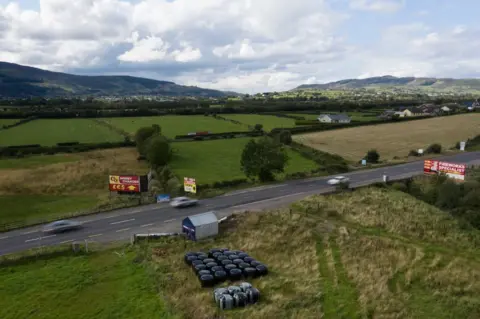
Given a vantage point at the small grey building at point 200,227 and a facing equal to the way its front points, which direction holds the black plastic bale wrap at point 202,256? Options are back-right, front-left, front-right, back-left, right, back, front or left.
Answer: front-left

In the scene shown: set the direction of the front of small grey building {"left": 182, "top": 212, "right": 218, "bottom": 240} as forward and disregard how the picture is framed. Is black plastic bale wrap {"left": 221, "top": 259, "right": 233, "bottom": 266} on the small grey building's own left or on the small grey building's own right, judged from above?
on the small grey building's own left

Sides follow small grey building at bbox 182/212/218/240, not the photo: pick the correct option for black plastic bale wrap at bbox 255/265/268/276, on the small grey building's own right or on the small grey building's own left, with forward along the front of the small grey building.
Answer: on the small grey building's own left

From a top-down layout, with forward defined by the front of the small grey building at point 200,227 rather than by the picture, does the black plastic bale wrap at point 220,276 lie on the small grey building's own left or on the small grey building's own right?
on the small grey building's own left

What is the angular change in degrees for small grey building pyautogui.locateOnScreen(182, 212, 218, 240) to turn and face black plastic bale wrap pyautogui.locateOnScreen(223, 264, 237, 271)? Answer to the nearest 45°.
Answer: approximately 45° to its left

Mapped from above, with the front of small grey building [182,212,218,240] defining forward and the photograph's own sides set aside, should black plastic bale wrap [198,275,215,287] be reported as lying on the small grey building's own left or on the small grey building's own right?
on the small grey building's own left

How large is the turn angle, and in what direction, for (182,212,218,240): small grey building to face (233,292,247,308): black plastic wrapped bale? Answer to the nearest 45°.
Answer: approximately 45° to its left

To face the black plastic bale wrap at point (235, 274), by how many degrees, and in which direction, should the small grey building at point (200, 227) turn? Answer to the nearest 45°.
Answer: approximately 45° to its left

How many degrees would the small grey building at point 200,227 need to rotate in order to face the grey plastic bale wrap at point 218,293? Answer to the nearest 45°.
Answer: approximately 45° to its left

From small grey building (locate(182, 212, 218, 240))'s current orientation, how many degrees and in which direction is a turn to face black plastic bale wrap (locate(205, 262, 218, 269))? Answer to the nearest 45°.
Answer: approximately 45° to its left

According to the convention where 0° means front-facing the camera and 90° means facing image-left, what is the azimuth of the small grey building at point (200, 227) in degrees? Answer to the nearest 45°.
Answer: approximately 45°

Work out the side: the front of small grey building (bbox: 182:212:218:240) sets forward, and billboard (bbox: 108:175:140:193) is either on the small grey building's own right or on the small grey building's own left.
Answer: on the small grey building's own right

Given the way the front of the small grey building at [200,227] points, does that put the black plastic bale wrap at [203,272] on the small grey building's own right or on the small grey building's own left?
on the small grey building's own left
